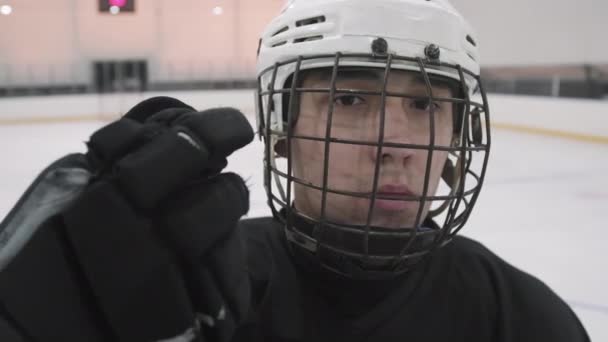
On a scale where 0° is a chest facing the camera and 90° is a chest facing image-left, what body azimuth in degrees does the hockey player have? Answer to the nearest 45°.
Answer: approximately 0°
